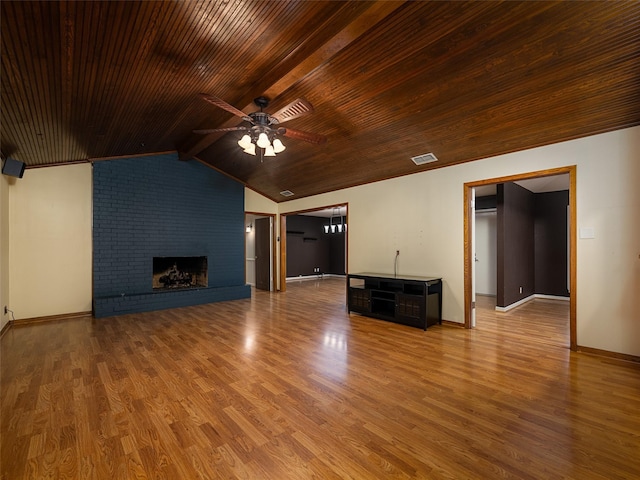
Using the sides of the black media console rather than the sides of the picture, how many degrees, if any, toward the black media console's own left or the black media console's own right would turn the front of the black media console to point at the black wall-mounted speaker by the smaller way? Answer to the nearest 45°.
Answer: approximately 45° to the black media console's own right

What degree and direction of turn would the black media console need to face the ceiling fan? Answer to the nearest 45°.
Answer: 0° — it already faces it

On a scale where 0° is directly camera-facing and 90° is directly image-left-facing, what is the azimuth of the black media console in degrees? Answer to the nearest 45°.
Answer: approximately 45°
